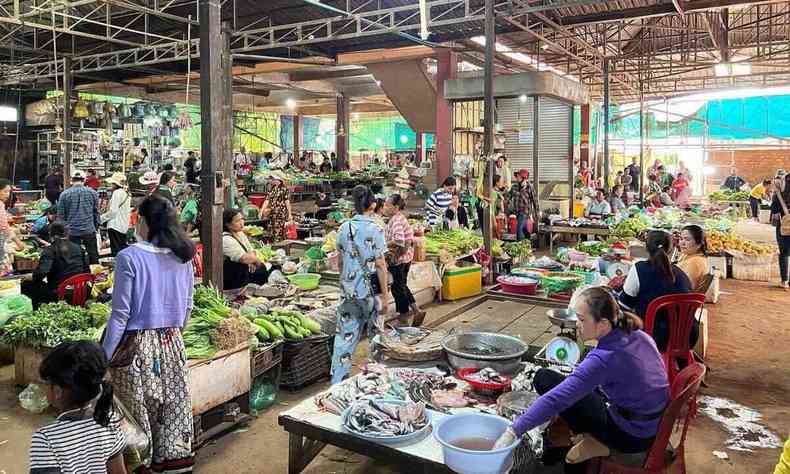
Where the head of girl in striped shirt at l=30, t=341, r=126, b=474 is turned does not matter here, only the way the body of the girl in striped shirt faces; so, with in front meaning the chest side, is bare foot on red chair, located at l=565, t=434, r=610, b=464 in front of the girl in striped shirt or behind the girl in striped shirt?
behind

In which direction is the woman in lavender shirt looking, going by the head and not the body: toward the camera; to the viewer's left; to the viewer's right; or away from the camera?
away from the camera

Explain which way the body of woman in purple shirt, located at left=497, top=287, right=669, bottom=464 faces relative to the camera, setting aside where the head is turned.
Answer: to the viewer's left

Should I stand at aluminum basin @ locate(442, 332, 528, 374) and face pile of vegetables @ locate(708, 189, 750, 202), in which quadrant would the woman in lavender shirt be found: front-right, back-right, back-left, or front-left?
back-left

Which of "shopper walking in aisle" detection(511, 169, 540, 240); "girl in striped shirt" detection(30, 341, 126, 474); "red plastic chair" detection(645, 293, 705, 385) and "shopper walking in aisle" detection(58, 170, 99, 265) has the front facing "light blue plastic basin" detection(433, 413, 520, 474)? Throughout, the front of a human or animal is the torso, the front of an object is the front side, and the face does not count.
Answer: "shopper walking in aisle" detection(511, 169, 540, 240)

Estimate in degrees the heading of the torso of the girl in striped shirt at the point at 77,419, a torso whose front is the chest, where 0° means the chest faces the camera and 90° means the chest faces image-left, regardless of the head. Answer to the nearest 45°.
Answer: approximately 135°

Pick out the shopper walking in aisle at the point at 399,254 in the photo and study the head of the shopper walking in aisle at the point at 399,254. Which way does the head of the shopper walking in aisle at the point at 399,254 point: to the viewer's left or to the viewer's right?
to the viewer's left

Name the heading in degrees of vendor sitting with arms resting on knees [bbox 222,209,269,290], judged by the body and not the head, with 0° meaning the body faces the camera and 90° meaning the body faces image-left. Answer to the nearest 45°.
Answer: approximately 315°

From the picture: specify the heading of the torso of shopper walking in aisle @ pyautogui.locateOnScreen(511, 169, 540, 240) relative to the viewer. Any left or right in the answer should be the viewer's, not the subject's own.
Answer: facing the viewer

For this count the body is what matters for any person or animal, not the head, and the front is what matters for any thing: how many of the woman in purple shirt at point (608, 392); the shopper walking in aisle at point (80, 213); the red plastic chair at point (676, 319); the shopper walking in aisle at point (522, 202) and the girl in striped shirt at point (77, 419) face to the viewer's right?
0
